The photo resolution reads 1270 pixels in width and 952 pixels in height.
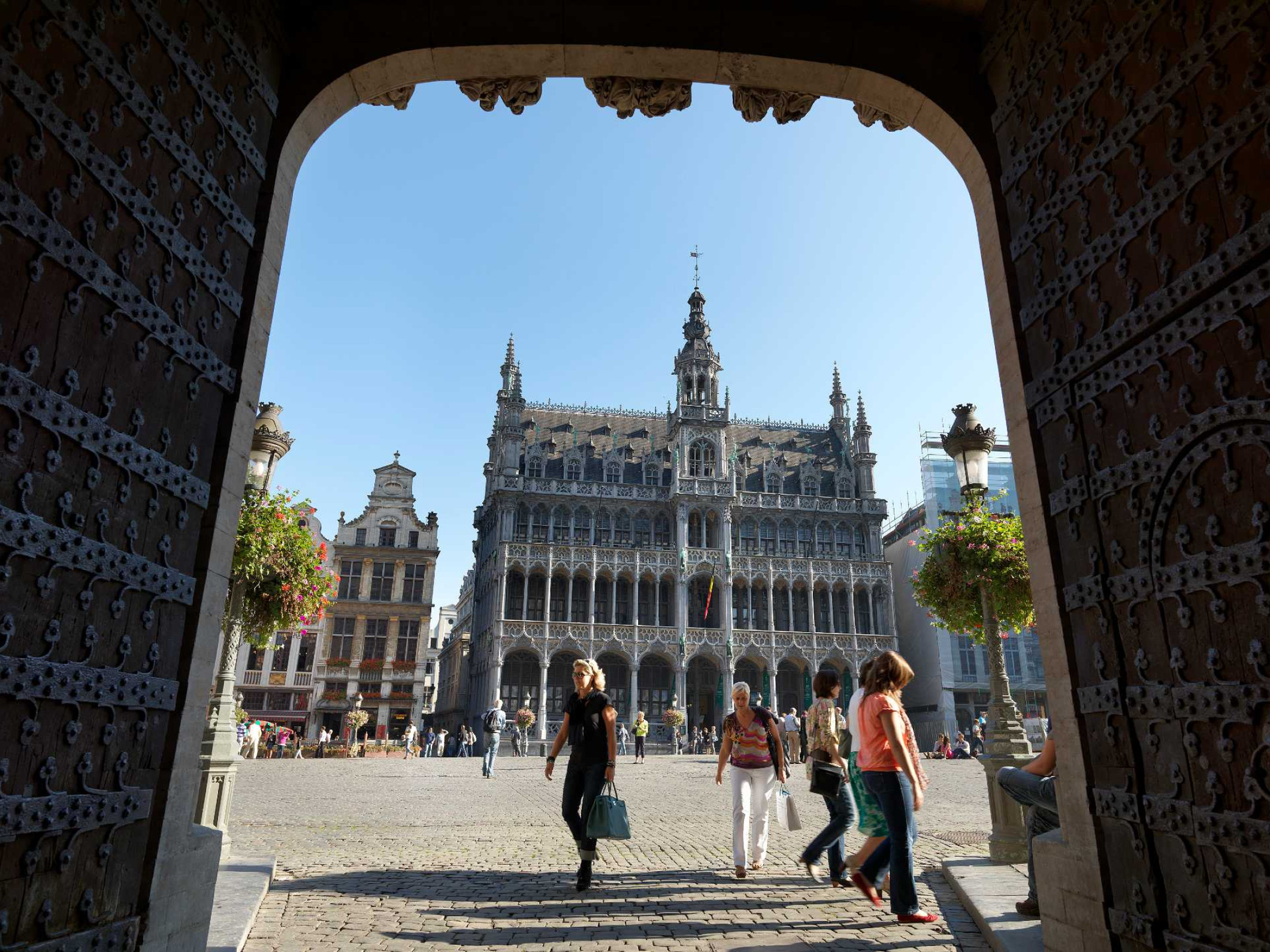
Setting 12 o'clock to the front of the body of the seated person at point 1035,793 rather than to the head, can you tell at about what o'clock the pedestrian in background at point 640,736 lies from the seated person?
The pedestrian in background is roughly at 2 o'clock from the seated person.

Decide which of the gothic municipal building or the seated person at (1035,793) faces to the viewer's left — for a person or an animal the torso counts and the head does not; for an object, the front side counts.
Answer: the seated person

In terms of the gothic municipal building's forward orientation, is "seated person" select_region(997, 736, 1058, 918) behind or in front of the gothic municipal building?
in front

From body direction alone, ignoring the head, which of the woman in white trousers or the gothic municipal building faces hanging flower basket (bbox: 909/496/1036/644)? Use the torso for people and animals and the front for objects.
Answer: the gothic municipal building

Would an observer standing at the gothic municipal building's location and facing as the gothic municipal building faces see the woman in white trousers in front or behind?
in front

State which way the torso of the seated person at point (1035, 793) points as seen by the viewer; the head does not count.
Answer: to the viewer's left
